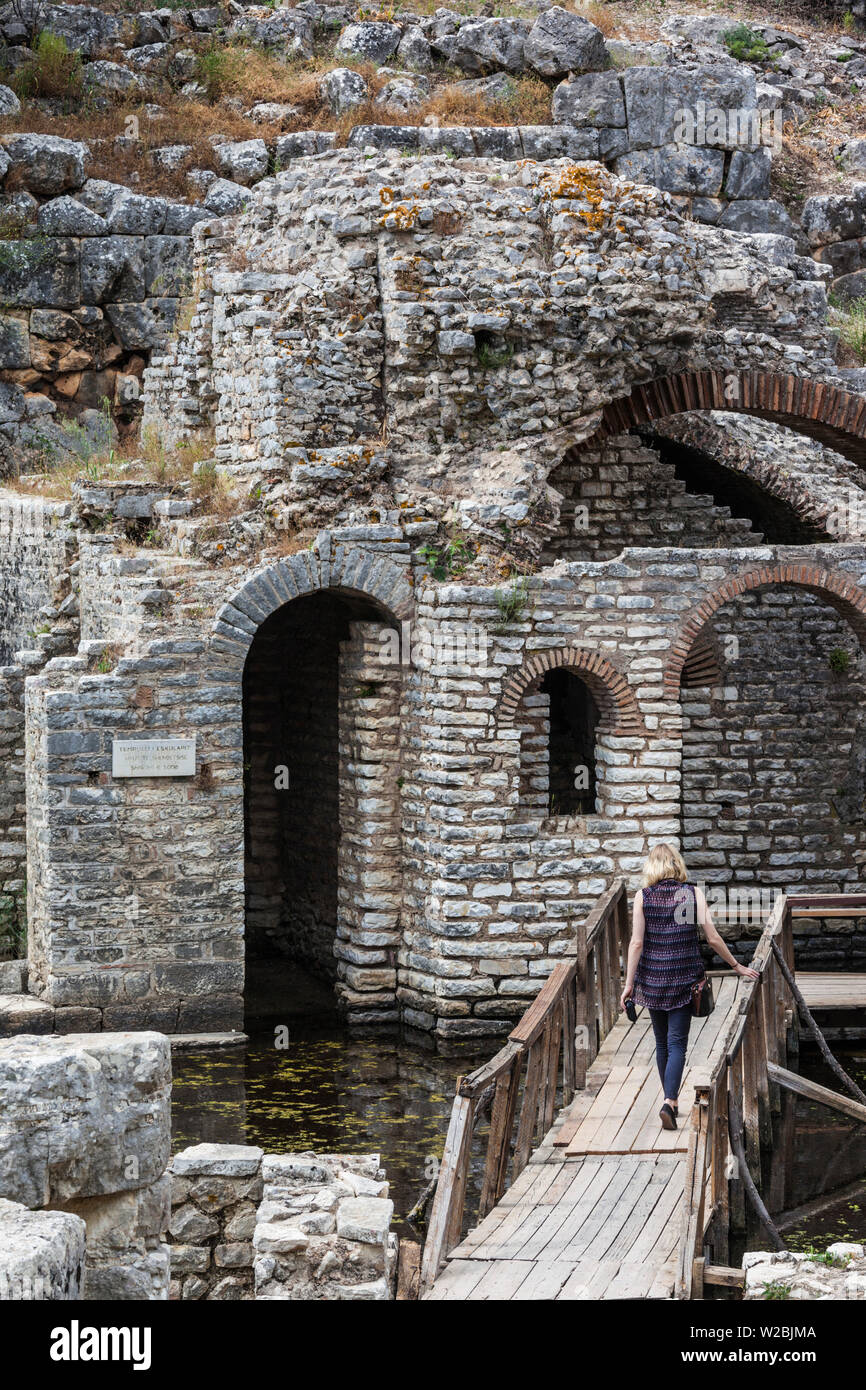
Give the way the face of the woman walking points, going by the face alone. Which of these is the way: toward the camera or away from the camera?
away from the camera

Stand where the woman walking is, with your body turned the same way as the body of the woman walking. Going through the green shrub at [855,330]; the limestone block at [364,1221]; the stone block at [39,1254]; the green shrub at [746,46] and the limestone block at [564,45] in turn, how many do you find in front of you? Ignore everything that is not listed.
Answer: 3

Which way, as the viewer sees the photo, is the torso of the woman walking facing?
away from the camera

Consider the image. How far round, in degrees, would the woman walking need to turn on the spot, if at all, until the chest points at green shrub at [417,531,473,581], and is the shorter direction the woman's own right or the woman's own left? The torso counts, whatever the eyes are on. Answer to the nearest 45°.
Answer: approximately 45° to the woman's own left

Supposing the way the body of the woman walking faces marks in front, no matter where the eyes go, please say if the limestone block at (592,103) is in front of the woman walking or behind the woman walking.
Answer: in front

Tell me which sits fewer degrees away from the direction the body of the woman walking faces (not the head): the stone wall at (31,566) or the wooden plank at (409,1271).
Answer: the stone wall

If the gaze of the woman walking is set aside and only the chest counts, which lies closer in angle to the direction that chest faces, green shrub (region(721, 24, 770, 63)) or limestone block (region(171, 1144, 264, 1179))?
the green shrub

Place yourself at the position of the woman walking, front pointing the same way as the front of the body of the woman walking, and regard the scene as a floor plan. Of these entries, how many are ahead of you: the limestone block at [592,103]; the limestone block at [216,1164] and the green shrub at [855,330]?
2

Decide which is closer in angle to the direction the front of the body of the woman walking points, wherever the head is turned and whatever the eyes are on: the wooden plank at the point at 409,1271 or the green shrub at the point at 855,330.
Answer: the green shrub

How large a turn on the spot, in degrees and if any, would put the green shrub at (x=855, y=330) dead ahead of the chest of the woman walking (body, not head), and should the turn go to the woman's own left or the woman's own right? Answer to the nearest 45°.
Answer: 0° — they already face it

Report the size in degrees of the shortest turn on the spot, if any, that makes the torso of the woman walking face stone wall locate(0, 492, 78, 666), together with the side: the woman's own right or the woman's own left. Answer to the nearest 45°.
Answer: approximately 45° to the woman's own left

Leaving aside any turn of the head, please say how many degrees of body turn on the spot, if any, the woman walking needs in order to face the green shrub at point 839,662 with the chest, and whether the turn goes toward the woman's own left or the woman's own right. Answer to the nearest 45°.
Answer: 0° — they already face it

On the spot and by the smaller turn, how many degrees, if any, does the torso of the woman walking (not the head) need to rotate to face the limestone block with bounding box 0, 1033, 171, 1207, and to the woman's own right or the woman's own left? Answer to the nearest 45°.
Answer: approximately 180°

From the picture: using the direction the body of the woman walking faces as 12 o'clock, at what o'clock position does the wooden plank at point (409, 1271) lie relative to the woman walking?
The wooden plank is roughly at 7 o'clock from the woman walking.

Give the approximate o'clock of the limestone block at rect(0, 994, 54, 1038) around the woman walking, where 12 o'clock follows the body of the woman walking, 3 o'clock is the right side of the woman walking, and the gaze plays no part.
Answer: The limestone block is roughly at 10 o'clock from the woman walking.

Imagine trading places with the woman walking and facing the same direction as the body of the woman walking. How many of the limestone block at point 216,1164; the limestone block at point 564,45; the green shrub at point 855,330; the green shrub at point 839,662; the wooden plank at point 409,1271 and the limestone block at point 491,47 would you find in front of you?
4
